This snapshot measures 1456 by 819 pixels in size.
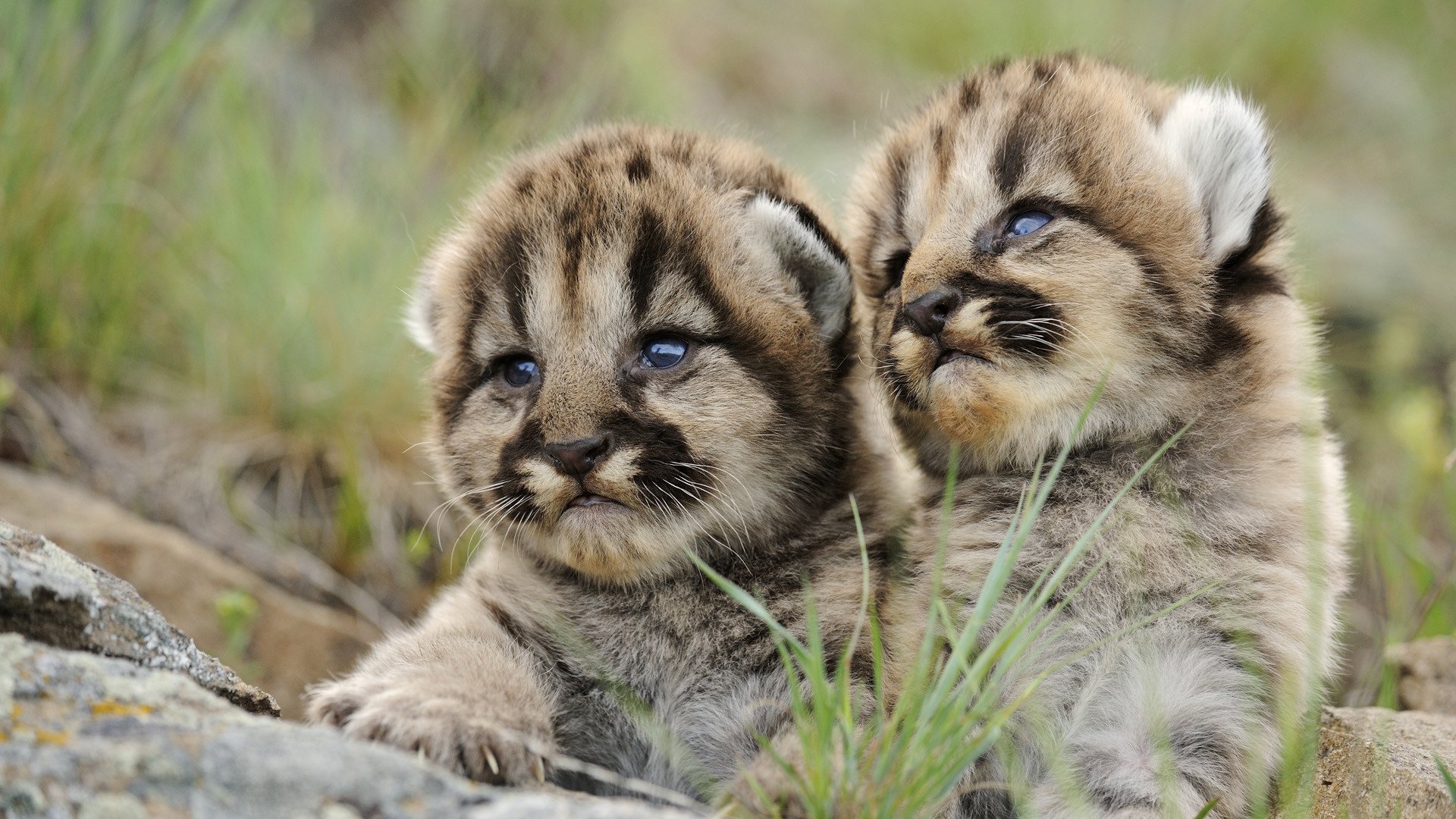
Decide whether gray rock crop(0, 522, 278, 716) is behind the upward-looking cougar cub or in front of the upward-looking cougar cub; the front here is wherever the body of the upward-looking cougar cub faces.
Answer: in front

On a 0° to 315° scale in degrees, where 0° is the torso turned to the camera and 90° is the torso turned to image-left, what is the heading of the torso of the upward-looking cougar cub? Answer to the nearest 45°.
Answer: approximately 45°

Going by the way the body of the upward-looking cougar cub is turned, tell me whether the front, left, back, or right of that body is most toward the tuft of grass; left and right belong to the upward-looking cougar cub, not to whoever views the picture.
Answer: front

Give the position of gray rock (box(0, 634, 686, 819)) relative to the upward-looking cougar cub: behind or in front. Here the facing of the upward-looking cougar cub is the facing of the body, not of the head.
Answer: in front

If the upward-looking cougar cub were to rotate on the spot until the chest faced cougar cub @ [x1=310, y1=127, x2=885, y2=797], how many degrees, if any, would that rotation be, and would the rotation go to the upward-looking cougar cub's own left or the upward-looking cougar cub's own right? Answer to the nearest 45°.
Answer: approximately 45° to the upward-looking cougar cub's own right
